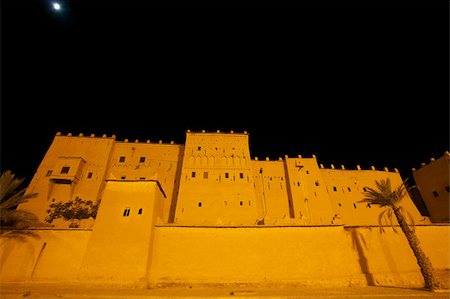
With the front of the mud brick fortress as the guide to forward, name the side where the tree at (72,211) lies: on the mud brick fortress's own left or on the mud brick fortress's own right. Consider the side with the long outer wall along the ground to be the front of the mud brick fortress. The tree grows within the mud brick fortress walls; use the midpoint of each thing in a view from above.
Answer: on the mud brick fortress's own right

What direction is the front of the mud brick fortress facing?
toward the camera

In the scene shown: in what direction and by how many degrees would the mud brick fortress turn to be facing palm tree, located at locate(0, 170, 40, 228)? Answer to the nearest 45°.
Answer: approximately 90° to its right
